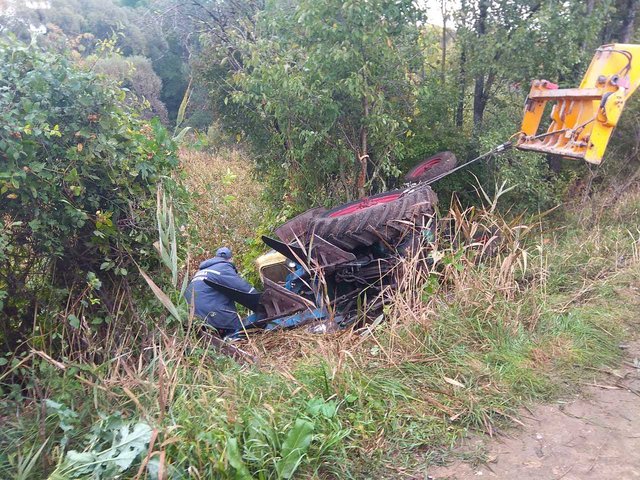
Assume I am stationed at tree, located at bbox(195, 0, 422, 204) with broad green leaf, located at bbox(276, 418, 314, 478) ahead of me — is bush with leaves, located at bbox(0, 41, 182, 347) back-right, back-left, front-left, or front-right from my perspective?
front-right

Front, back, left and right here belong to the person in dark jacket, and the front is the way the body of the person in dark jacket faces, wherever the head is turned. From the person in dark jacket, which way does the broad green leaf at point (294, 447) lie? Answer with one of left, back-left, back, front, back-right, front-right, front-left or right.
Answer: back-right

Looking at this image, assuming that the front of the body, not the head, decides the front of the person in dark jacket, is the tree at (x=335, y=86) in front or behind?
in front

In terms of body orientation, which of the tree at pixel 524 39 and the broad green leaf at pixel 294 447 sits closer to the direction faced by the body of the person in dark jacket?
the tree

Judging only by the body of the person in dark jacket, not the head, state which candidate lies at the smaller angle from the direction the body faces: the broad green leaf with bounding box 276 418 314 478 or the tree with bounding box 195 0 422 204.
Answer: the tree

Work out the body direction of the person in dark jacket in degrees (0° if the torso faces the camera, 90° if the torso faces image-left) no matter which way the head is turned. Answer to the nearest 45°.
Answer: approximately 225°

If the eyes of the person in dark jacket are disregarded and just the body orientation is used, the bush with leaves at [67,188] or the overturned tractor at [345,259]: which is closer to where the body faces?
the overturned tractor

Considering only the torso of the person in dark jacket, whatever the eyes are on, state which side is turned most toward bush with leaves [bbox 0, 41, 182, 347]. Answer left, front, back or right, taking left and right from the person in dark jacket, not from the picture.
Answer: back

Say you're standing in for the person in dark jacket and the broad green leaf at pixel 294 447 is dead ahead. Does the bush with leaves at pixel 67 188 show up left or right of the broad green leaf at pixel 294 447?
right

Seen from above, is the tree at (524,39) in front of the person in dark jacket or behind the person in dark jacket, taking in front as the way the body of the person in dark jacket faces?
in front
